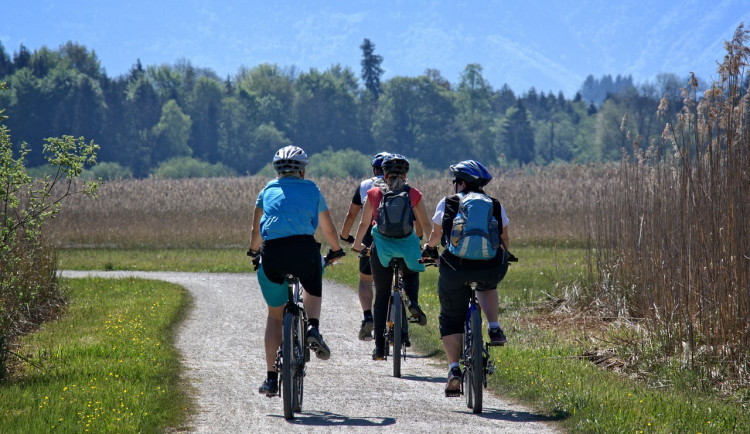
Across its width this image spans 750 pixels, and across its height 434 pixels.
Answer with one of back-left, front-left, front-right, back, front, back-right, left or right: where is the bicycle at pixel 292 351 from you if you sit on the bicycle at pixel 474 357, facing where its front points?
left

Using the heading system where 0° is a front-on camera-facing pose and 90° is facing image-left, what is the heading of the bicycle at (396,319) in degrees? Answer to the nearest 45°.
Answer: approximately 180°

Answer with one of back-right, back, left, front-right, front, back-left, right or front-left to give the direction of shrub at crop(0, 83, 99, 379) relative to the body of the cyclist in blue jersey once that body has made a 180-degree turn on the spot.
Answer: back-right

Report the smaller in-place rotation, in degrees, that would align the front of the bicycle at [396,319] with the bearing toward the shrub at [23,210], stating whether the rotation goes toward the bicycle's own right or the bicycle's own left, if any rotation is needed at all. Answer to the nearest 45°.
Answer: approximately 90° to the bicycle's own left

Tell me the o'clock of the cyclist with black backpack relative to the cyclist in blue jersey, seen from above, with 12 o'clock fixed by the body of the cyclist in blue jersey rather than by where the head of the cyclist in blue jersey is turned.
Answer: The cyclist with black backpack is roughly at 1 o'clock from the cyclist in blue jersey.

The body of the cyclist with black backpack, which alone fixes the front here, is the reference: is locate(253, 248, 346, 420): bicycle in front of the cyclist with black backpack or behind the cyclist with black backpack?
behind

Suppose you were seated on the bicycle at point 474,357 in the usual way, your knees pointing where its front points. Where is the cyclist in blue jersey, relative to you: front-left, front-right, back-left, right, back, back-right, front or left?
left

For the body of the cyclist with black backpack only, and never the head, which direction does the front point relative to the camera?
away from the camera

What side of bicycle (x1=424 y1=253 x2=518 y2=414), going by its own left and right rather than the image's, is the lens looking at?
back

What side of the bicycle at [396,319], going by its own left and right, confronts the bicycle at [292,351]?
back

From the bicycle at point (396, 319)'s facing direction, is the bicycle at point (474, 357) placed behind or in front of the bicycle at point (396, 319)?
behind

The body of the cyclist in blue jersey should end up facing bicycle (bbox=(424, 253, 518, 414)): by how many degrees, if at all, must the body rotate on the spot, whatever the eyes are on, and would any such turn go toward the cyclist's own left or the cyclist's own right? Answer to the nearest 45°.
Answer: approximately 90° to the cyclist's own right

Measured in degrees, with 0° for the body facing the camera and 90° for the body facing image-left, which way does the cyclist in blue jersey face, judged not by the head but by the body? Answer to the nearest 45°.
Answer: approximately 180°
